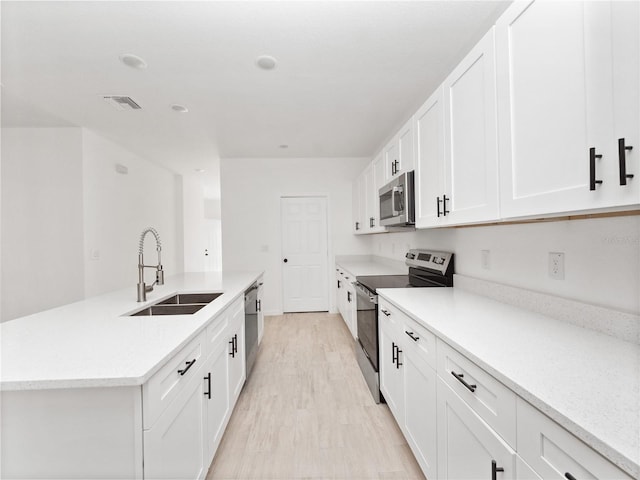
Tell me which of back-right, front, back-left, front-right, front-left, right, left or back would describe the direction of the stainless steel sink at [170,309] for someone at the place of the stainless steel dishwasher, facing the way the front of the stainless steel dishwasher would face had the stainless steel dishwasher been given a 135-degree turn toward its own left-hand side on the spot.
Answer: left

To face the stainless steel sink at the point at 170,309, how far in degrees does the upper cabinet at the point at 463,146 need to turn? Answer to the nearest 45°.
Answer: approximately 45° to its right

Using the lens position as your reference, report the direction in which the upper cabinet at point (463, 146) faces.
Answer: facing the viewer and to the left of the viewer

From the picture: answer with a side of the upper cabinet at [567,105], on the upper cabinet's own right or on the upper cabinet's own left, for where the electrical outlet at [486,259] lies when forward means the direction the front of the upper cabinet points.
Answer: on the upper cabinet's own right

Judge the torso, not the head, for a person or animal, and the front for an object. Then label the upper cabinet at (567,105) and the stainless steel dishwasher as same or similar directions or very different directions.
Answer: very different directions

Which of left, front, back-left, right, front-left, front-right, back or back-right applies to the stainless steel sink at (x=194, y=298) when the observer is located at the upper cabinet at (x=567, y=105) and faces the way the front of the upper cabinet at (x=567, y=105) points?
front-right

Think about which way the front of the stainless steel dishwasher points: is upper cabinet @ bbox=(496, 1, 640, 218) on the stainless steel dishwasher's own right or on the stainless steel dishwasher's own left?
on the stainless steel dishwasher's own right

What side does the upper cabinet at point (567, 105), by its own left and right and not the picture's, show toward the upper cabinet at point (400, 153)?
right

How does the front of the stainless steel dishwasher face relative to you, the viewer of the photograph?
facing to the right of the viewer
